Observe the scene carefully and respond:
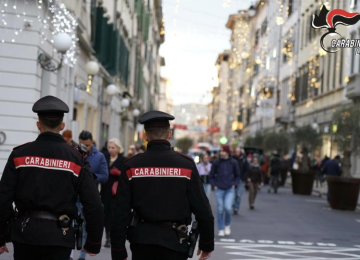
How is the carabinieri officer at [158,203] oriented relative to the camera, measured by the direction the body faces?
away from the camera

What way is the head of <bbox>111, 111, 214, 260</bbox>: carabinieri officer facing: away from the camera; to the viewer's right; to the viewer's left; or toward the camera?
away from the camera

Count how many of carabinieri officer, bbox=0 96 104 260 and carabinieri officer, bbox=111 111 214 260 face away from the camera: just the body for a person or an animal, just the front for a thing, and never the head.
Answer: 2

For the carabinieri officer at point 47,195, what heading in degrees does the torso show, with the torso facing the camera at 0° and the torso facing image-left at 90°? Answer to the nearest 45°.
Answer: approximately 180°

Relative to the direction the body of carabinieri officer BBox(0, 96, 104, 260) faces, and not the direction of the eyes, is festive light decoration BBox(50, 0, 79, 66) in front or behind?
in front

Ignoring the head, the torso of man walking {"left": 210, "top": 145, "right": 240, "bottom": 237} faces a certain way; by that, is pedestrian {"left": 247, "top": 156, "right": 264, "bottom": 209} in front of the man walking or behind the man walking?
behind

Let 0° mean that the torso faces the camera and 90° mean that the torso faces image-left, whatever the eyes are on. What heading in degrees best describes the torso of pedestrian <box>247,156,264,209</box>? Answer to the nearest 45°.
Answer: approximately 0°

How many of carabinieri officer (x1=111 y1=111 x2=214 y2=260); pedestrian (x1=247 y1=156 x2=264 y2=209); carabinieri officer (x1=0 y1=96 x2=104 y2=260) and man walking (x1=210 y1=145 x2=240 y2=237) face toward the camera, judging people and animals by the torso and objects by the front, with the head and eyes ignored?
2

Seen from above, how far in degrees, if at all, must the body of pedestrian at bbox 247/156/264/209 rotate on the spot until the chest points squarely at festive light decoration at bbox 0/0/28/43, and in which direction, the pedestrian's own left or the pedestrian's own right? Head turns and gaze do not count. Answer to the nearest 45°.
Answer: approximately 45° to the pedestrian's own right

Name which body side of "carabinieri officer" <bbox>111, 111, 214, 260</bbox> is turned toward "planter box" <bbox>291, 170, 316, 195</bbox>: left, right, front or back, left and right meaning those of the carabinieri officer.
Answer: front

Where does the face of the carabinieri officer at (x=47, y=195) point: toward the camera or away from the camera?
away from the camera

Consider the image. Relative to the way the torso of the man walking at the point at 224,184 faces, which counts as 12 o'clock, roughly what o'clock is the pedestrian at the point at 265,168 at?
The pedestrian is roughly at 6 o'clock from the man walking.

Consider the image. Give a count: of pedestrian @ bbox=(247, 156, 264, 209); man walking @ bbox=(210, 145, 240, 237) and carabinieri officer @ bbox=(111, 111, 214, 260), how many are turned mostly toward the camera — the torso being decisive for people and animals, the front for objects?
2

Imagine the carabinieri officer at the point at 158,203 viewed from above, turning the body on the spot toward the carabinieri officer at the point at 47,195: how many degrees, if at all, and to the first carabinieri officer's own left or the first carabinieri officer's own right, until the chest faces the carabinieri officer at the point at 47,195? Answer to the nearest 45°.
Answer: approximately 90° to the first carabinieri officer's own left
